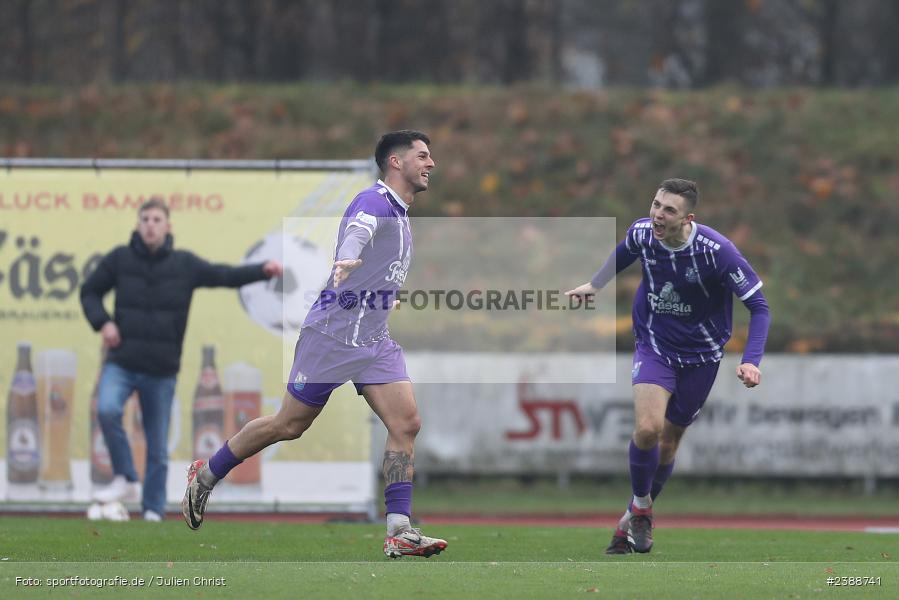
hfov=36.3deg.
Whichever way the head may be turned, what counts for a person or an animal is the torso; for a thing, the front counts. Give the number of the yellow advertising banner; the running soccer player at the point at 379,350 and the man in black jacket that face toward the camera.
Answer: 2

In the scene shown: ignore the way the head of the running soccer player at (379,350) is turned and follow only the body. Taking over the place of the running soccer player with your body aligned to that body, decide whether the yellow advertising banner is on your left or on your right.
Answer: on your left

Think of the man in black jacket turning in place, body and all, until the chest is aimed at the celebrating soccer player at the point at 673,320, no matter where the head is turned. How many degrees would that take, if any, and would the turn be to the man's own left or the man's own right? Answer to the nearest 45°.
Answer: approximately 45° to the man's own left

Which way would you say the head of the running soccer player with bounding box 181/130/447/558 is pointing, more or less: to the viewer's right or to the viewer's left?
to the viewer's right

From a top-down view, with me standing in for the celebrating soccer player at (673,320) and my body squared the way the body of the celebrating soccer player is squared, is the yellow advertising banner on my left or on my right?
on my right

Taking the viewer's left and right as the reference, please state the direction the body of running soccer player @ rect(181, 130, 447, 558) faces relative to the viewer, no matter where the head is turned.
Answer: facing to the right of the viewer
